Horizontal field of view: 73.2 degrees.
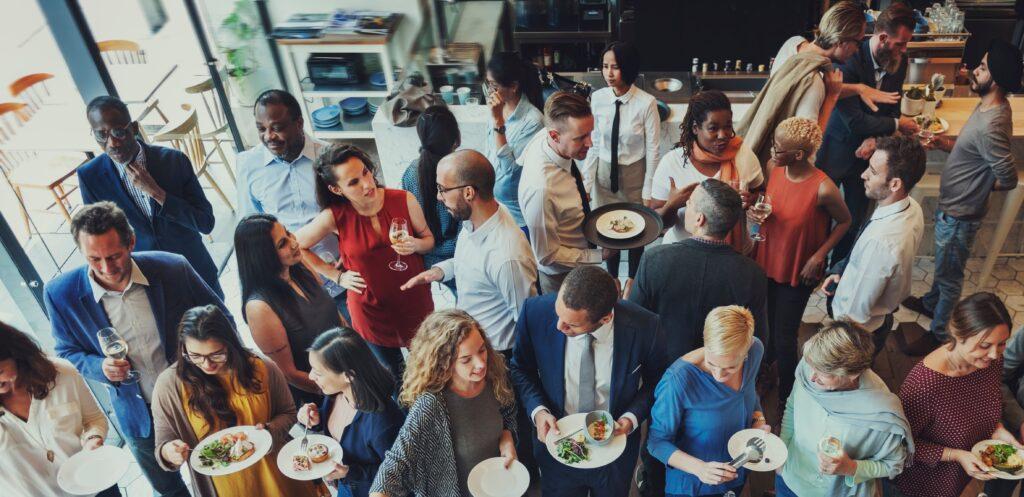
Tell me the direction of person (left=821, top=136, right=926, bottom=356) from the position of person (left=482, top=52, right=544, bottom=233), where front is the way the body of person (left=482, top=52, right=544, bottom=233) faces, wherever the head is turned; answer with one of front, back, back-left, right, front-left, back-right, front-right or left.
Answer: back-left

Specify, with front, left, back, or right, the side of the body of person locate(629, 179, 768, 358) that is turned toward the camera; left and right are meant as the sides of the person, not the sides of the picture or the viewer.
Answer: back

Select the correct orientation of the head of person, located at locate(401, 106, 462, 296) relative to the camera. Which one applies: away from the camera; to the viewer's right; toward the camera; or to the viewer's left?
away from the camera

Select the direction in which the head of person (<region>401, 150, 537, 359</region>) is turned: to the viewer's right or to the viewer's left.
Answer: to the viewer's left

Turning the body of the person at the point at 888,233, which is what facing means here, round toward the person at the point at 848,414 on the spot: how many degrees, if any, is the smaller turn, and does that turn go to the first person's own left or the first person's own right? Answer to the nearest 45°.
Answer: approximately 90° to the first person's own left

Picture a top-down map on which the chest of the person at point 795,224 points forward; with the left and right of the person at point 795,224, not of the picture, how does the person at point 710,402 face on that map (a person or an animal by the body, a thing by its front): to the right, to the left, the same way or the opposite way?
to the left

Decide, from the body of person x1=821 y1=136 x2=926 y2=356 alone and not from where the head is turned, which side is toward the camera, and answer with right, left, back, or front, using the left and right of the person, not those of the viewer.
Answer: left
